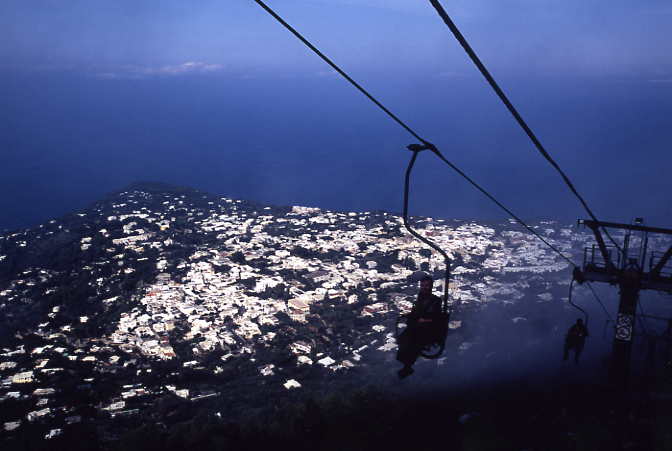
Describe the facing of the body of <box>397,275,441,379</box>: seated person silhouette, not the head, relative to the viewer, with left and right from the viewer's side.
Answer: facing the viewer and to the left of the viewer

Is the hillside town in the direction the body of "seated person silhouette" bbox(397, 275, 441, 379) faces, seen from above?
no
